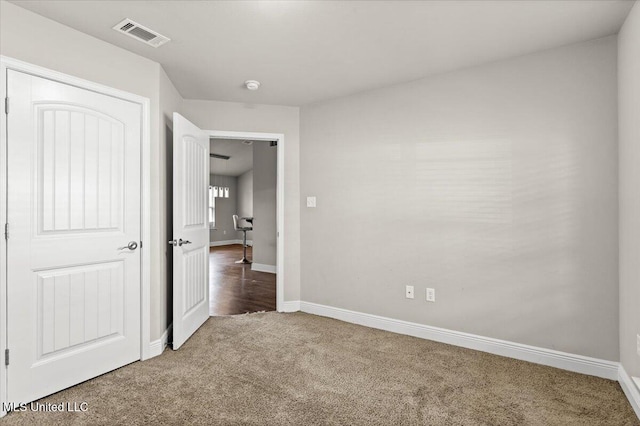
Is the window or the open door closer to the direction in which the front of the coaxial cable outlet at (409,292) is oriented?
the open door

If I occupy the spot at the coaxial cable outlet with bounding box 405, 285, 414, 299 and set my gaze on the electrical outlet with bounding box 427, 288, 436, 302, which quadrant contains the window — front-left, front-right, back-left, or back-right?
back-left

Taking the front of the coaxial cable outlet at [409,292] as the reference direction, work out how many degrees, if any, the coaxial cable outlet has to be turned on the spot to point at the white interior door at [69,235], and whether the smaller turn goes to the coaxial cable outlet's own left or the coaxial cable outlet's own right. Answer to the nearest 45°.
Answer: approximately 45° to the coaxial cable outlet's own right

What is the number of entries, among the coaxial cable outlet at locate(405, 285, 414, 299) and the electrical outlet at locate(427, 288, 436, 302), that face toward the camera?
2

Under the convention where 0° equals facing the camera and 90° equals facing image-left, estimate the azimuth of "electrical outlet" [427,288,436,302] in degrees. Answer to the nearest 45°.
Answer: approximately 0°

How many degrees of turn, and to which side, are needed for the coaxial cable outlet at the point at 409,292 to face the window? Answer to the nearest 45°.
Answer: approximately 135° to its right

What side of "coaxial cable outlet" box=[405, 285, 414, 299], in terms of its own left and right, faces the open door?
right
